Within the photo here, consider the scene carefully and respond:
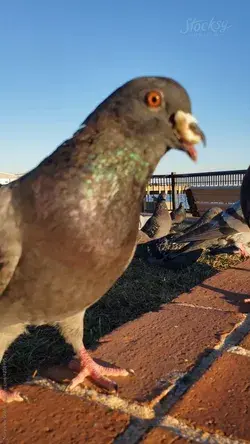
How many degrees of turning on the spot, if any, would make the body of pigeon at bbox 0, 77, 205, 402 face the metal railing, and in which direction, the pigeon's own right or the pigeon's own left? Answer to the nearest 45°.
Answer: approximately 90° to the pigeon's own left

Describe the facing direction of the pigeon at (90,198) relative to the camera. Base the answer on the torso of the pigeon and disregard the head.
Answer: to the viewer's right

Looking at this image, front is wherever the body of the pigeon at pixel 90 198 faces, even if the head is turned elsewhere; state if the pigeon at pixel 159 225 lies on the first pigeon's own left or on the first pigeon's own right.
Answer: on the first pigeon's own left
